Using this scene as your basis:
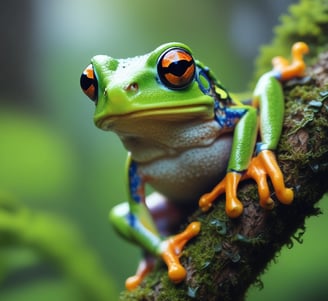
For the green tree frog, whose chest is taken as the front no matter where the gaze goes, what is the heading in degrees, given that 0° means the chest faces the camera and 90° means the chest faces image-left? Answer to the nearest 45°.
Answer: approximately 45°
